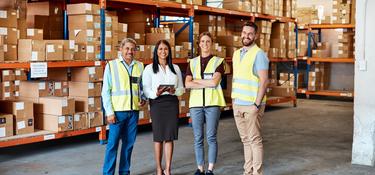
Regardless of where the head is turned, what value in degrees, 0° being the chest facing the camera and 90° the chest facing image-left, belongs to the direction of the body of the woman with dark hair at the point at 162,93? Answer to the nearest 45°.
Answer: approximately 0°

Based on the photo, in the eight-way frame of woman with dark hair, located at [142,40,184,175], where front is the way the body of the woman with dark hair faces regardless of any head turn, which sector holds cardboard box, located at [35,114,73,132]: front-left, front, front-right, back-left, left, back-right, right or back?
back-right

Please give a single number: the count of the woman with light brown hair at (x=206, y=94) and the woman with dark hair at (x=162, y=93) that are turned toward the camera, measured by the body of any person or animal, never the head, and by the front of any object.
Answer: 2

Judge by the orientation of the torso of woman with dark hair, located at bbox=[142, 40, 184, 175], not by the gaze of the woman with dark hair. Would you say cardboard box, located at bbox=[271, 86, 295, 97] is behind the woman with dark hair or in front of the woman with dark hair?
behind

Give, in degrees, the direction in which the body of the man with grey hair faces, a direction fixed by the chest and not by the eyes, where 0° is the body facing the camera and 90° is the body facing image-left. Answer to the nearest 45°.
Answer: approximately 315°

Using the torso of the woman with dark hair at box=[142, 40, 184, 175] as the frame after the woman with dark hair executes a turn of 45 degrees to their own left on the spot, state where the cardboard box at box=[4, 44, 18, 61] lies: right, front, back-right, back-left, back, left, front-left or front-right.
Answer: back

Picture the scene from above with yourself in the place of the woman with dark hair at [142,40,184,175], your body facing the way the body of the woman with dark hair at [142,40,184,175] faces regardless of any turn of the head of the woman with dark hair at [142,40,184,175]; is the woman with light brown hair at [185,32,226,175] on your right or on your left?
on your left

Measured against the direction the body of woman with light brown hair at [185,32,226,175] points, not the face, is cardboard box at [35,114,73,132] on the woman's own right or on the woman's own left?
on the woman's own right

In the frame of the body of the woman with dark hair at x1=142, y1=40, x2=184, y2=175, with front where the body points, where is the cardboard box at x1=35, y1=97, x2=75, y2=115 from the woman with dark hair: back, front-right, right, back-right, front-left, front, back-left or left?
back-right

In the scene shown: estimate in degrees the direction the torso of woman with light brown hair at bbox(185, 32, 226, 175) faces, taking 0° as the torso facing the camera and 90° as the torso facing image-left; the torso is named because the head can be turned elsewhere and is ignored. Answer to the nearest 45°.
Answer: approximately 0°
